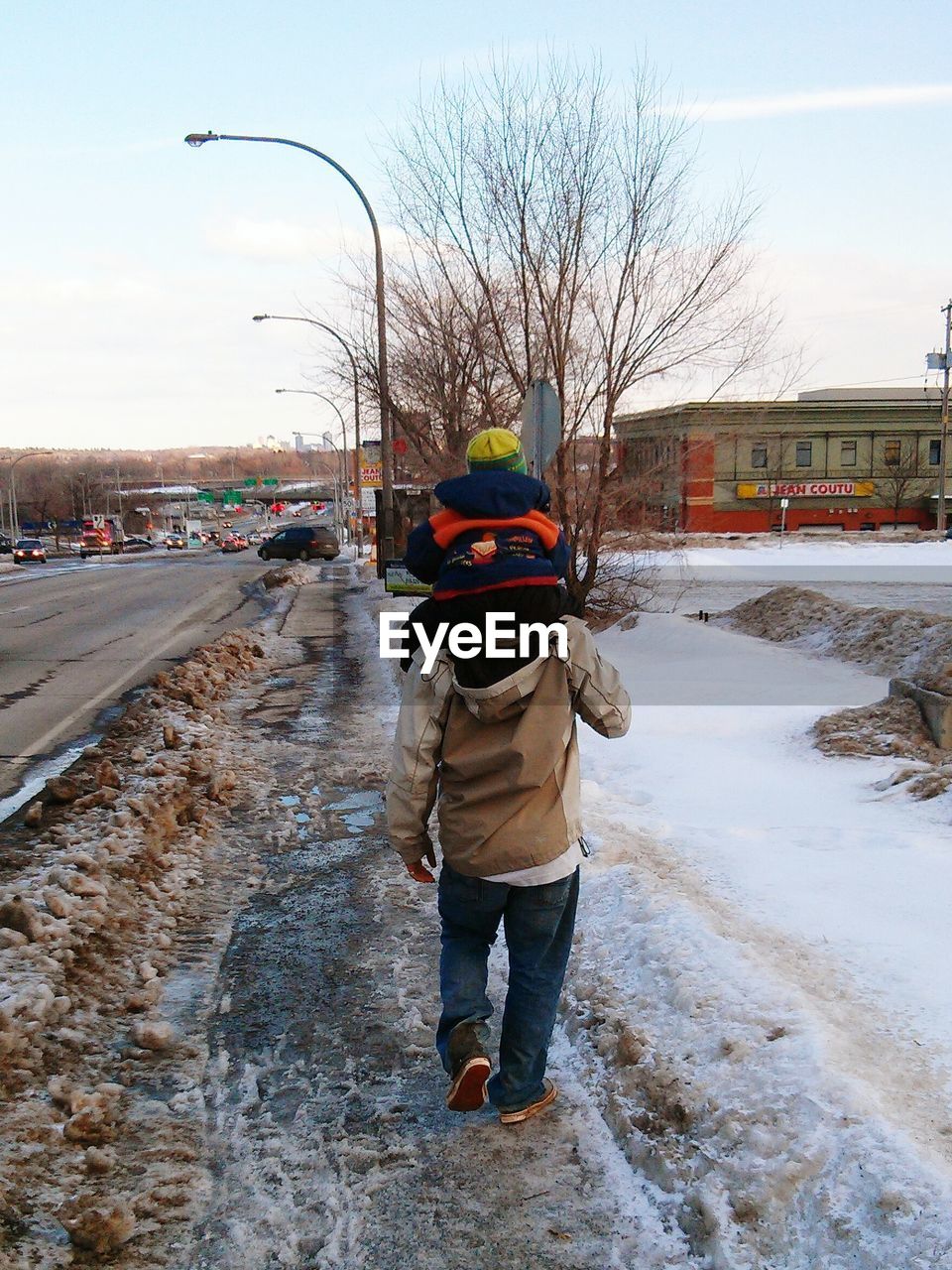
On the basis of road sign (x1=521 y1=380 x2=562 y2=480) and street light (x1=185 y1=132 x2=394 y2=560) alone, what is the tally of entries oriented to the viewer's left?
1

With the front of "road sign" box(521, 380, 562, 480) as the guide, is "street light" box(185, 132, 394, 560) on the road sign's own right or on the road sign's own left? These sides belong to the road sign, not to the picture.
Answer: on the road sign's own left

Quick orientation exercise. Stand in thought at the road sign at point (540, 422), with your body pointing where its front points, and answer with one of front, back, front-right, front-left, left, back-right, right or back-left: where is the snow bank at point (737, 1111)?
back-right

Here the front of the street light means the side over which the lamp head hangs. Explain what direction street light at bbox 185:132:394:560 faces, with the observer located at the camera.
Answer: facing to the left of the viewer

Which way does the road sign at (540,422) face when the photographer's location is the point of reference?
facing away from the viewer and to the right of the viewer

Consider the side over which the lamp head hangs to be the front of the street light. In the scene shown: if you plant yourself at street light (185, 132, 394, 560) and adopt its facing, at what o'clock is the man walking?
The man walking is roughly at 9 o'clock from the street light.

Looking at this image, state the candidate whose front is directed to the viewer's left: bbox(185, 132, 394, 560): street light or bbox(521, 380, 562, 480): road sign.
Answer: the street light

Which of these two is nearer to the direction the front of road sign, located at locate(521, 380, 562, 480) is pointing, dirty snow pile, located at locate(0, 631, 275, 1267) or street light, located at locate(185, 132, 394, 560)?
the street light

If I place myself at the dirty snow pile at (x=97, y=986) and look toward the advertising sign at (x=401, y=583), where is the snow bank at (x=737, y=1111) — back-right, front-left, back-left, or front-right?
back-right

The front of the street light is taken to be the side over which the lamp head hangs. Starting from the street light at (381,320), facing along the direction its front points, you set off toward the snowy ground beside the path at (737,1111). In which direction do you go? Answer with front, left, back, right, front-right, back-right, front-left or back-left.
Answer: left

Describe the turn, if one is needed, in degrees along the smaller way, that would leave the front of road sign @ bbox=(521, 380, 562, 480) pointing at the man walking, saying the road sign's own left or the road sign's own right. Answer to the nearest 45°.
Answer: approximately 135° to the road sign's own right

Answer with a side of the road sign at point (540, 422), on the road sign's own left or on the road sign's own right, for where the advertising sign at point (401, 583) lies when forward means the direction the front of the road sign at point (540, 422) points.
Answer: on the road sign's own left
